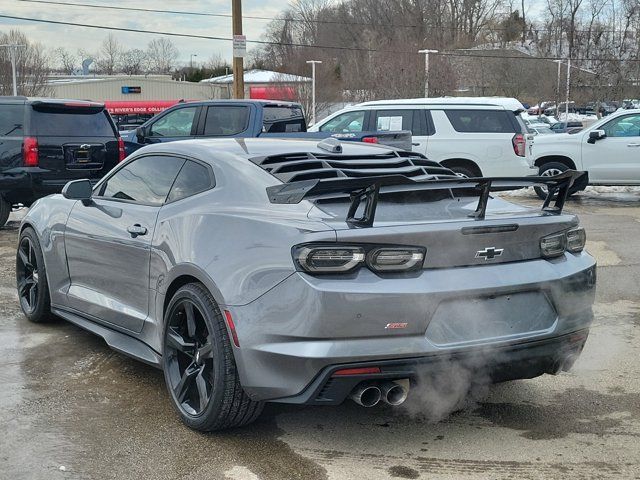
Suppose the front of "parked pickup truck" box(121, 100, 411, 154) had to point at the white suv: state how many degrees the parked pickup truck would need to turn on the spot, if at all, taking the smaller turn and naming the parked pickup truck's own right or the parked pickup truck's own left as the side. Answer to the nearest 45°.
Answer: approximately 135° to the parked pickup truck's own right

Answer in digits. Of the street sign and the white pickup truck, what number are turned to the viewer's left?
1

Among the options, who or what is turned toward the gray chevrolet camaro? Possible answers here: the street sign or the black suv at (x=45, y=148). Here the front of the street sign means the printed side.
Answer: the street sign

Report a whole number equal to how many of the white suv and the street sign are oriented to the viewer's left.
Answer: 1

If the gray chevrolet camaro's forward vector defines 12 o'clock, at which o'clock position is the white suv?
The white suv is roughly at 2 o'clock from the gray chevrolet camaro.

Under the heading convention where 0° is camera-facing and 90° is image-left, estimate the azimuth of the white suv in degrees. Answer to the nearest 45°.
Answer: approximately 90°

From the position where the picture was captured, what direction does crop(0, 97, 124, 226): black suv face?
facing away from the viewer and to the left of the viewer

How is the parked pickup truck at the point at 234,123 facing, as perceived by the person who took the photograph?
facing away from the viewer and to the left of the viewer

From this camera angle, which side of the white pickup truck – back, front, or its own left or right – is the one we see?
left

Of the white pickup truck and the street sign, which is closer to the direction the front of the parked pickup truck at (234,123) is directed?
the street sign

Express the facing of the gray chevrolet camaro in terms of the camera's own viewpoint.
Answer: facing away from the viewer and to the left of the viewer
